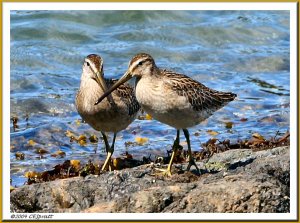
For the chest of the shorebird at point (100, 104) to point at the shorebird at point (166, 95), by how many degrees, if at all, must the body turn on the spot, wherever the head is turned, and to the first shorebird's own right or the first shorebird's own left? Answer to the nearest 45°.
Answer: approximately 90° to the first shorebird's own left

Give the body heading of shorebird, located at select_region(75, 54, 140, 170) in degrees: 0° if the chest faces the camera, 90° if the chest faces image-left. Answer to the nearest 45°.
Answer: approximately 45°
